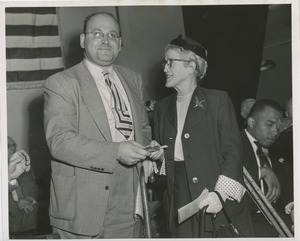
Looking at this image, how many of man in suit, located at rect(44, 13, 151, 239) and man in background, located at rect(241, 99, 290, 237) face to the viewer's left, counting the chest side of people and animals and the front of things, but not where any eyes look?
0

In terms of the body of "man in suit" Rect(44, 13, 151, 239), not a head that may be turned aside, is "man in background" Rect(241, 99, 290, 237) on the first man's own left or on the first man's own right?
on the first man's own left

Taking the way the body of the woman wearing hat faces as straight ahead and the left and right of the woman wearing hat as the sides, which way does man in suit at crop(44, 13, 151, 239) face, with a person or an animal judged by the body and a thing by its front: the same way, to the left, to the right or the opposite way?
to the left

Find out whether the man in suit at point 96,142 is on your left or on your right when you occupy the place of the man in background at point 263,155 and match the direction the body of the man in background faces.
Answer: on your right

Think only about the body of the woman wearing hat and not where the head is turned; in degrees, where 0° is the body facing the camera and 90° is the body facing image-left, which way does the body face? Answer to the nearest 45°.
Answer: approximately 45°

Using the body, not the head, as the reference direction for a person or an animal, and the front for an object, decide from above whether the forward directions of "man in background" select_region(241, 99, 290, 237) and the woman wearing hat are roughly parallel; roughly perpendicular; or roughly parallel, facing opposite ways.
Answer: roughly perpendicular

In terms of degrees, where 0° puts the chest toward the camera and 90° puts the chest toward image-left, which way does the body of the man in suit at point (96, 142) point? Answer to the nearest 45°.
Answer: approximately 315°
